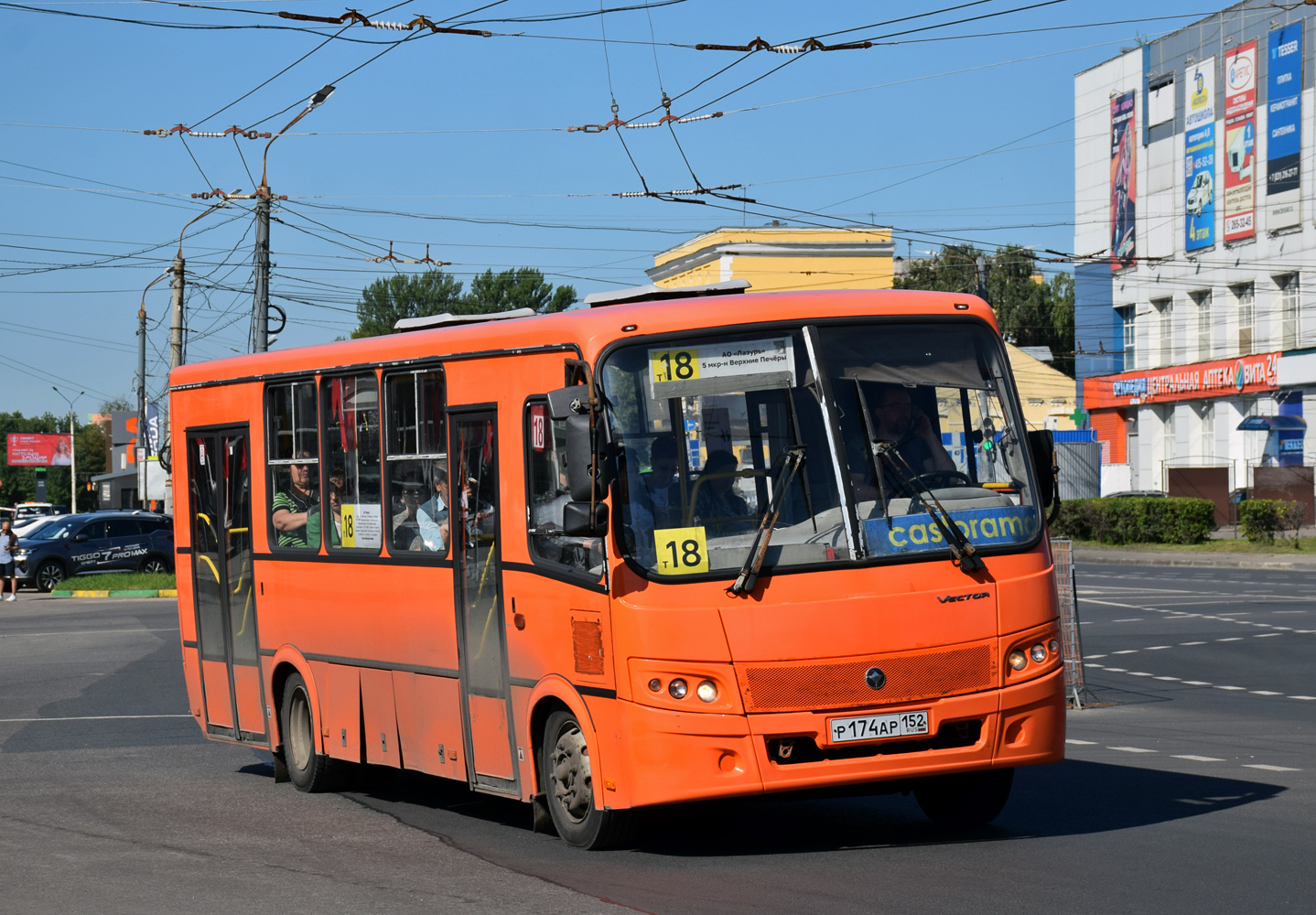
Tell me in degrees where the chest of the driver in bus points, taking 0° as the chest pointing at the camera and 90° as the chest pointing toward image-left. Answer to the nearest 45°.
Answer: approximately 315°

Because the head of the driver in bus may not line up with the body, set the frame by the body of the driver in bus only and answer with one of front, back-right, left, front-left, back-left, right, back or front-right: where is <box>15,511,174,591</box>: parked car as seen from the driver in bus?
back

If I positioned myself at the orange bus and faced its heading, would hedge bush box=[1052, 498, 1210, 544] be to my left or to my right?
on my left

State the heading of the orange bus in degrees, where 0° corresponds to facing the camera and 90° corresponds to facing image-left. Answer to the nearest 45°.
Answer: approximately 315°

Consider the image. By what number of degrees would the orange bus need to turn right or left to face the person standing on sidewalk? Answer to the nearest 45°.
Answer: approximately 180°

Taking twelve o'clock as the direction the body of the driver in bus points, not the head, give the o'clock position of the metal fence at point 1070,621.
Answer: The metal fence is roughly at 8 o'clock from the driver in bus.

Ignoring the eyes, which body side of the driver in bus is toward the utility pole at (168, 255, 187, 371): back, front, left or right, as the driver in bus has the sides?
back

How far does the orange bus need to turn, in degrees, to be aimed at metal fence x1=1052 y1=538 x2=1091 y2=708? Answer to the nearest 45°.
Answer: approximately 90° to its left

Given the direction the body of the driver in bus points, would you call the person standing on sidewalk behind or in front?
behind
